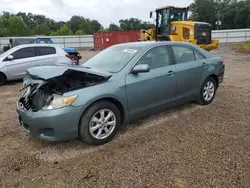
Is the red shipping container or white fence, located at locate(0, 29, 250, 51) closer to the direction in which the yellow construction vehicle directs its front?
the red shipping container

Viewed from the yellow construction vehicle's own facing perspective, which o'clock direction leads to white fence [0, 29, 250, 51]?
The white fence is roughly at 2 o'clock from the yellow construction vehicle.

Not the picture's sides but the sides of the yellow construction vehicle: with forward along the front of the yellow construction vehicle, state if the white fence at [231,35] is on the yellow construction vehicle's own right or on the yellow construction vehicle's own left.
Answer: on the yellow construction vehicle's own right

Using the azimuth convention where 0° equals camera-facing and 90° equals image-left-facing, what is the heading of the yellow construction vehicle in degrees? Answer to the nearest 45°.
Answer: approximately 135°

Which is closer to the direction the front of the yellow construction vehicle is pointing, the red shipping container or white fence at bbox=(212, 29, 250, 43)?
the red shipping container

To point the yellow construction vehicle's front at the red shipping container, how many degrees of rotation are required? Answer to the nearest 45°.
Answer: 0° — it already faces it
